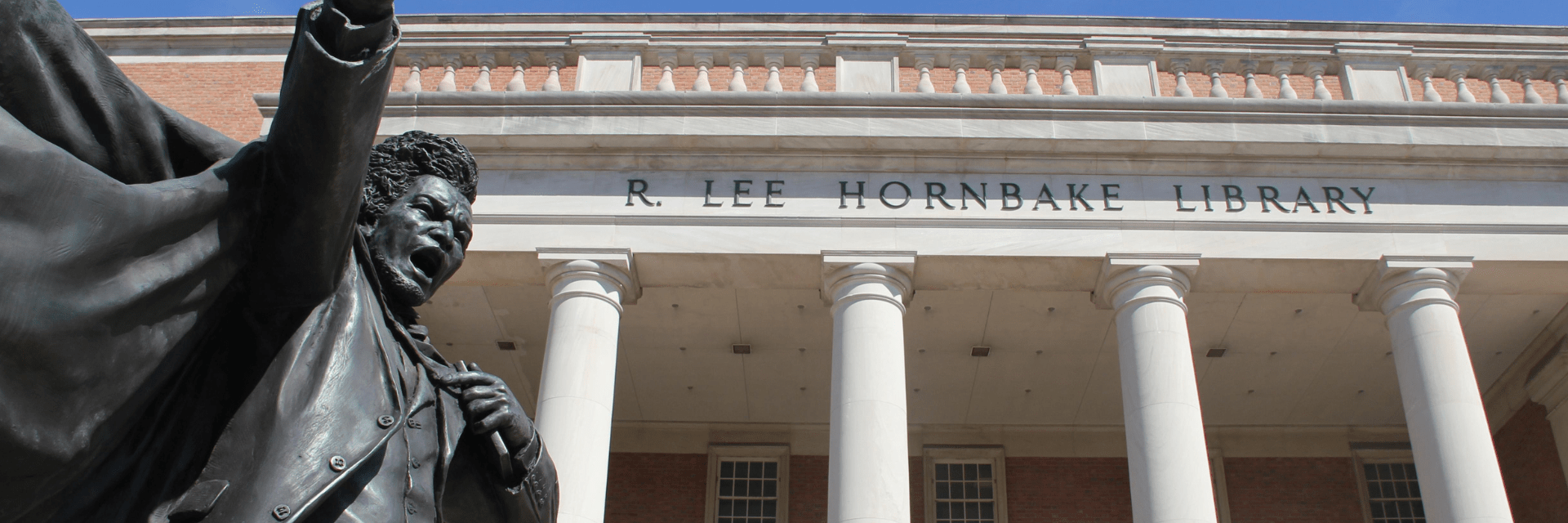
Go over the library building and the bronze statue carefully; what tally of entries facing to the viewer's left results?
0

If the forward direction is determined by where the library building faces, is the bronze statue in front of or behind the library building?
in front

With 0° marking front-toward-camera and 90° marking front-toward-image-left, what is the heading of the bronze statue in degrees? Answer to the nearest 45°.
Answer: approximately 315°

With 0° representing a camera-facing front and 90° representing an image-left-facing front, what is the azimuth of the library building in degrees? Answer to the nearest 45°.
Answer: approximately 0°

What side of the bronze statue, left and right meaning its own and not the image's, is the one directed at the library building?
left

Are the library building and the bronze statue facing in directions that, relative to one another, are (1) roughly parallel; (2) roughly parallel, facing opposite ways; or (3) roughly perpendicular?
roughly perpendicular
